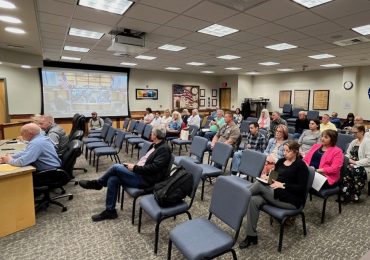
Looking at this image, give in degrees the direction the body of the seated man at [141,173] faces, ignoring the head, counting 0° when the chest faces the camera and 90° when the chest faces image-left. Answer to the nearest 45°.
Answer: approximately 90°

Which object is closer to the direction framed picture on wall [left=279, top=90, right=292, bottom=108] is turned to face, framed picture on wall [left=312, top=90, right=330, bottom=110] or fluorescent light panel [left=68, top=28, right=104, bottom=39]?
the fluorescent light panel

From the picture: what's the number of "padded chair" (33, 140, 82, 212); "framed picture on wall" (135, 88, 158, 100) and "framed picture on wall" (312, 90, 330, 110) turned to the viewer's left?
1

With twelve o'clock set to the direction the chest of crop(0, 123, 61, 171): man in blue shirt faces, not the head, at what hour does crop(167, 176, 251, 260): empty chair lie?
The empty chair is roughly at 8 o'clock from the man in blue shirt.

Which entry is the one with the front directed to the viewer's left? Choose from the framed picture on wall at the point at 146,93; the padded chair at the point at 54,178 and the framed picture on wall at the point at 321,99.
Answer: the padded chair

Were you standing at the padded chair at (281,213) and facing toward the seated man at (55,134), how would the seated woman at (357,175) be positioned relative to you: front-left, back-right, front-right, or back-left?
back-right
